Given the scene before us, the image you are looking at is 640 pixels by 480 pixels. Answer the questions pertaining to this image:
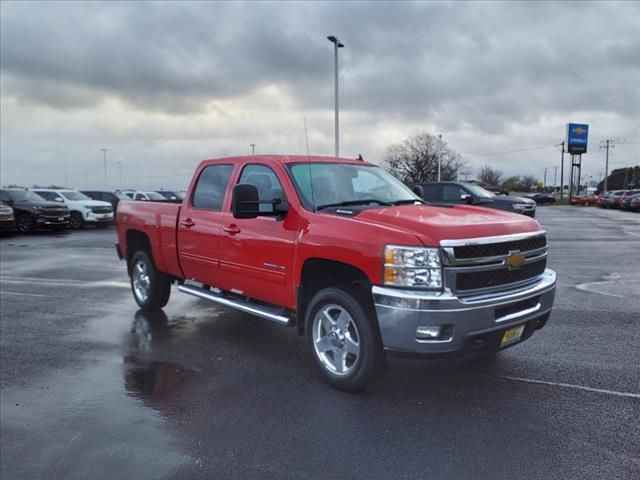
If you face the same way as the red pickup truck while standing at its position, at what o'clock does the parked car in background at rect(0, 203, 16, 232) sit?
The parked car in background is roughly at 6 o'clock from the red pickup truck.

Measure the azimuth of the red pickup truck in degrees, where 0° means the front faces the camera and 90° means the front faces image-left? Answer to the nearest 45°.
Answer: approximately 315°

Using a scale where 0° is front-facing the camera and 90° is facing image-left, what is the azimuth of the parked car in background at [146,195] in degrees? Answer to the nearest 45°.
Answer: approximately 315°

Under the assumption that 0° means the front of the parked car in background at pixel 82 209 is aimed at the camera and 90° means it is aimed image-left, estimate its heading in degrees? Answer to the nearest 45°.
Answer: approximately 315°

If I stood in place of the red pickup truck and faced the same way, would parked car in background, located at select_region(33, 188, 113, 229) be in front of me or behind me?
behind

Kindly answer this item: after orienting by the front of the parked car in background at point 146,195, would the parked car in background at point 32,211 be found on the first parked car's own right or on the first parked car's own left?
on the first parked car's own right

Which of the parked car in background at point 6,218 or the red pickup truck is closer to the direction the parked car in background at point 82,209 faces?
the red pickup truck

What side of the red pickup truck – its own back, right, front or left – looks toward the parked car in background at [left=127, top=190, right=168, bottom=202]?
back

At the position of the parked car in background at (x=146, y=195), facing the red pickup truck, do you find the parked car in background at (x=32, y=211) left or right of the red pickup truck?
right

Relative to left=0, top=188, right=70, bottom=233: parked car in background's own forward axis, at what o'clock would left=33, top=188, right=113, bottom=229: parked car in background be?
left=33, top=188, right=113, bottom=229: parked car in background is roughly at 9 o'clock from left=0, top=188, right=70, bottom=233: parked car in background.
